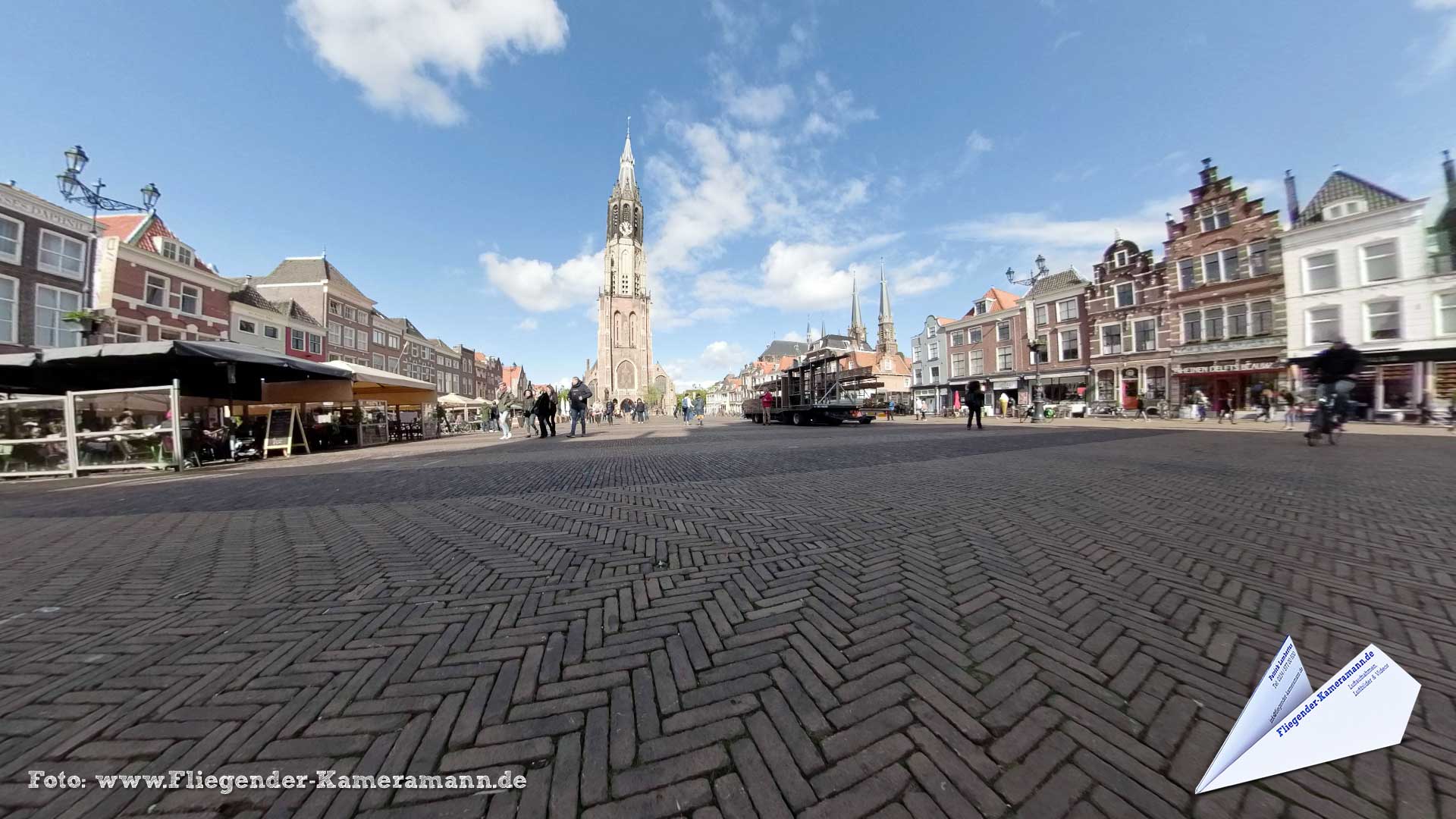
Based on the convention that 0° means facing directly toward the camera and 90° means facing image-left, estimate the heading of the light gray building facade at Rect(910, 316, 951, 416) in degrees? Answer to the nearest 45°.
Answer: approximately 45°

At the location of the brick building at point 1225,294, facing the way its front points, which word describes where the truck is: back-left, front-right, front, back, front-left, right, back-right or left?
front-right

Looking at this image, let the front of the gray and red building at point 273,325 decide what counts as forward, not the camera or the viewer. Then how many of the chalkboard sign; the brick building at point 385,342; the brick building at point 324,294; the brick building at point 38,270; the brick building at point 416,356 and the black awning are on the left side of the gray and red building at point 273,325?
3

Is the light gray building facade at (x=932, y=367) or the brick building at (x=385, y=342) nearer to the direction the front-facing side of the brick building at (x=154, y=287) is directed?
the light gray building facade

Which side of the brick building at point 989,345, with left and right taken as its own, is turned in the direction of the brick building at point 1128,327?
left

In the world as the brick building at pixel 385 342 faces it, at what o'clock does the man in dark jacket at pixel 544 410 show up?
The man in dark jacket is roughly at 1 o'clock from the brick building.

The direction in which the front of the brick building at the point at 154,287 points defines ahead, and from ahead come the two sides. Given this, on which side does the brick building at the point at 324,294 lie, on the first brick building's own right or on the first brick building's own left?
on the first brick building's own left

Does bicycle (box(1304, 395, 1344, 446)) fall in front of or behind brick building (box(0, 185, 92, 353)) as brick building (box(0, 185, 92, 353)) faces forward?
in front

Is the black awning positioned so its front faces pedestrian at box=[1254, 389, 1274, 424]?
yes

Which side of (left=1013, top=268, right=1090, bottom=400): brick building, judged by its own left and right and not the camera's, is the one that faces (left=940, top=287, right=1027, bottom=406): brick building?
right

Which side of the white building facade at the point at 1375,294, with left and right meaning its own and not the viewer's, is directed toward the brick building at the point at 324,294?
front

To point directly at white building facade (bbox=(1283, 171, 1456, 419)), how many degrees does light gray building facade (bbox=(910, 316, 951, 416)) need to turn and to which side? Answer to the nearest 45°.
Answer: approximately 90° to its left

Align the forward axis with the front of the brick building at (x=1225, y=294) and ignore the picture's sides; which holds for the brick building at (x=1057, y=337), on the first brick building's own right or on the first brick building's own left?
on the first brick building's own right
